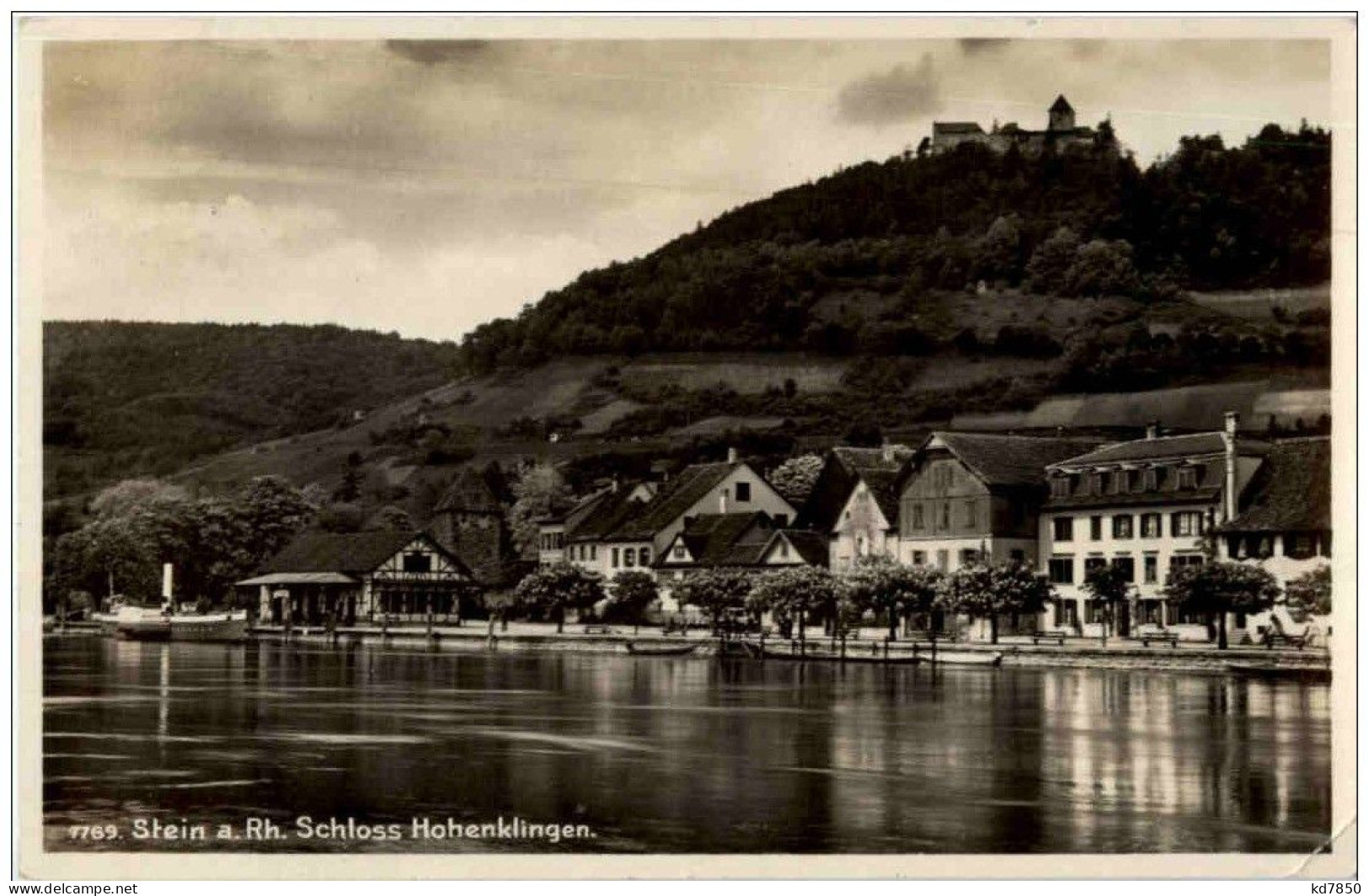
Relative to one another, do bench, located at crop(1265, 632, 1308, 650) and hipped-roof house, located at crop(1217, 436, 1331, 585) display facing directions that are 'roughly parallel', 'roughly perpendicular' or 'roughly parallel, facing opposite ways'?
roughly parallel

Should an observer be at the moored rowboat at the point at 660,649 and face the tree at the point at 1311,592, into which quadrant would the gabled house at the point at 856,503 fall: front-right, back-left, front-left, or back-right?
front-left

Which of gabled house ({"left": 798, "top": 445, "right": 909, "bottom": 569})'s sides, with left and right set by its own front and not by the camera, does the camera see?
front

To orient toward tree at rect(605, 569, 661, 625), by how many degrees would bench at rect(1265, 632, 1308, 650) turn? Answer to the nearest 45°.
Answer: approximately 135° to its right

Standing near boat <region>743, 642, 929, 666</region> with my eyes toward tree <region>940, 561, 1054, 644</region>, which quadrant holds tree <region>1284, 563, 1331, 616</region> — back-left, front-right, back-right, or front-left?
front-right

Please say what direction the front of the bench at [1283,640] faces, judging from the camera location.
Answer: facing the viewer

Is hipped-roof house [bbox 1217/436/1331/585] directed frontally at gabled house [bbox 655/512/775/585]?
no

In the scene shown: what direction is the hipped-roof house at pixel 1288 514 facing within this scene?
toward the camera

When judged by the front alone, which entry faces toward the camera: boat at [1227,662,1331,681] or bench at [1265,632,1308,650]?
the bench
